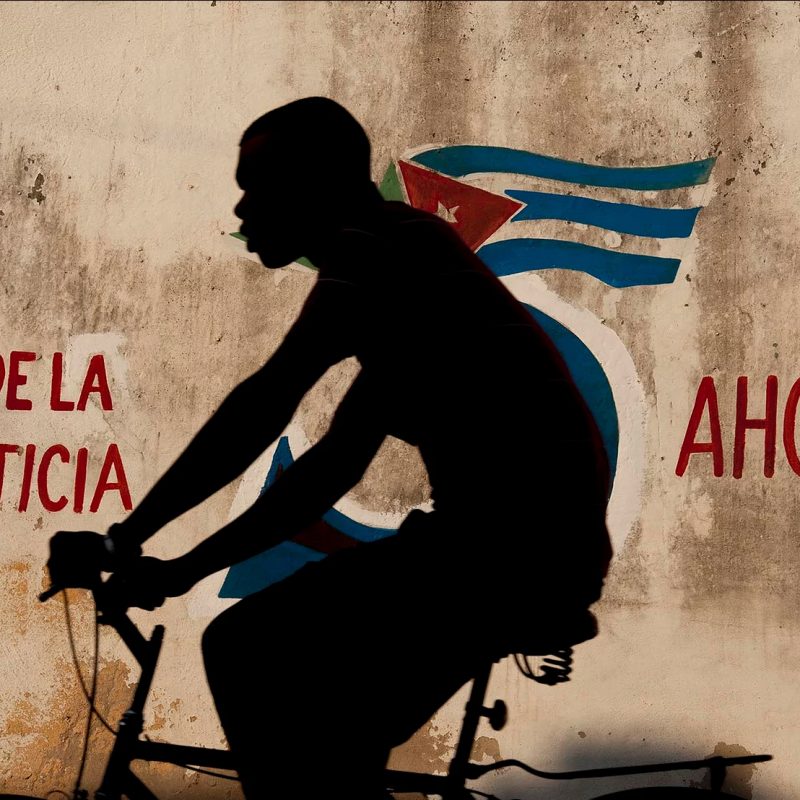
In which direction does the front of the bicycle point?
to the viewer's left
